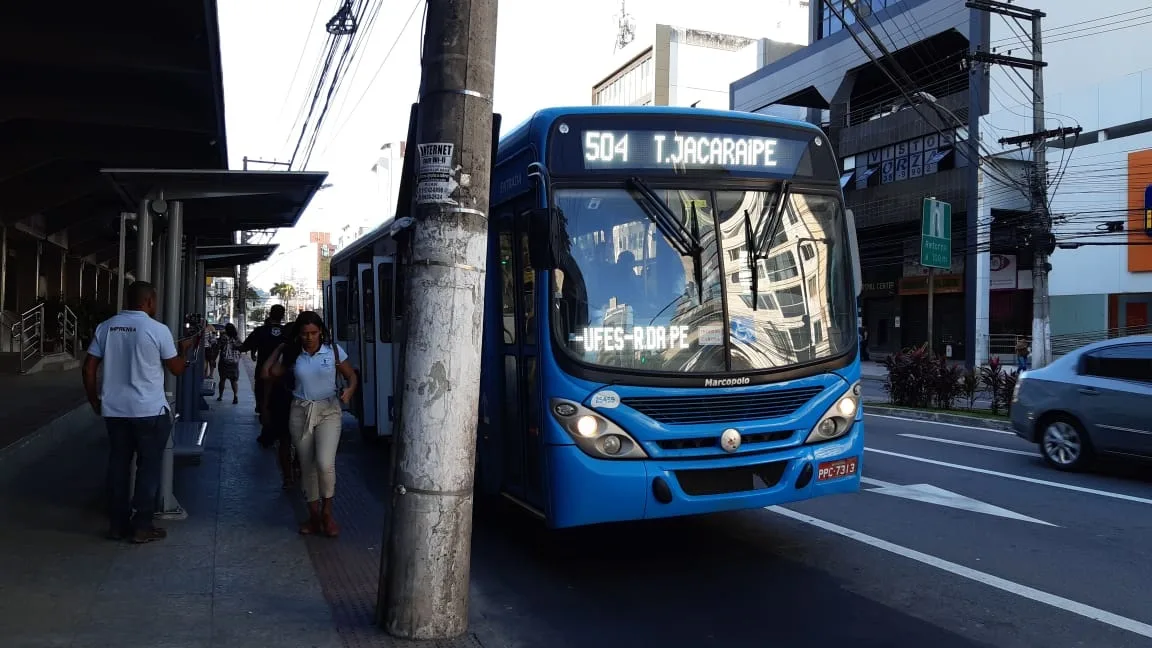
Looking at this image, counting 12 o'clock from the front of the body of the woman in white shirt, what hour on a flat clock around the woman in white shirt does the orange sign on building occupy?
The orange sign on building is roughly at 8 o'clock from the woman in white shirt.

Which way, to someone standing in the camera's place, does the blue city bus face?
facing the viewer and to the right of the viewer

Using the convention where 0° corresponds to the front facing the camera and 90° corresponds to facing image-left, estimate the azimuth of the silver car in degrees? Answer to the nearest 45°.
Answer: approximately 315°

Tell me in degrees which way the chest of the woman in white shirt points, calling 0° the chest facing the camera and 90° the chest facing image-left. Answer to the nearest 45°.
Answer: approximately 0°

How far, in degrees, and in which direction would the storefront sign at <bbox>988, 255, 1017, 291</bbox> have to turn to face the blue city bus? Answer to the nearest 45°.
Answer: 0° — it already faces it

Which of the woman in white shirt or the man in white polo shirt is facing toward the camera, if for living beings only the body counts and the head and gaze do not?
the woman in white shirt

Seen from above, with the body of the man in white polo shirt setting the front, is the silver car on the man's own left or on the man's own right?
on the man's own right

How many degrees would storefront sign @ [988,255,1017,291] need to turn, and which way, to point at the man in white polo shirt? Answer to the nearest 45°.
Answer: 0° — it already faces them

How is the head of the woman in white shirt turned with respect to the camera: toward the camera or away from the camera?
toward the camera

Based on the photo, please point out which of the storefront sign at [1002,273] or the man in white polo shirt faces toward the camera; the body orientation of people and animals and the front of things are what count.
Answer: the storefront sign

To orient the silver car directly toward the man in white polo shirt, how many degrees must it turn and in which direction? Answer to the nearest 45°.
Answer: approximately 90° to its right

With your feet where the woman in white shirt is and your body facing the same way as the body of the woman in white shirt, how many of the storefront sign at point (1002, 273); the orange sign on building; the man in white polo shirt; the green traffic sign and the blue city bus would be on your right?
1

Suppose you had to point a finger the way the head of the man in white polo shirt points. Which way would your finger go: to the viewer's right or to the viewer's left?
to the viewer's right
